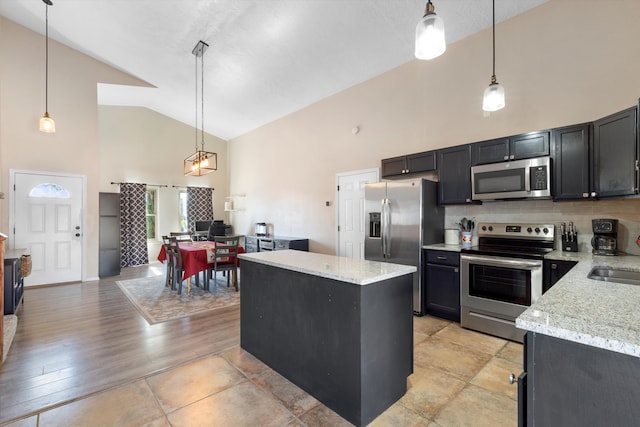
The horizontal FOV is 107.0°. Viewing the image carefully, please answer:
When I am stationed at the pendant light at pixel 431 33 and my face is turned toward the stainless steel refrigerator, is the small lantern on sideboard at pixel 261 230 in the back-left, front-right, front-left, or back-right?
front-left

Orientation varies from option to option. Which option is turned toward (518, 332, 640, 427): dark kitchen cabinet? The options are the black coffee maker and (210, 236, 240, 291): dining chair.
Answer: the black coffee maker

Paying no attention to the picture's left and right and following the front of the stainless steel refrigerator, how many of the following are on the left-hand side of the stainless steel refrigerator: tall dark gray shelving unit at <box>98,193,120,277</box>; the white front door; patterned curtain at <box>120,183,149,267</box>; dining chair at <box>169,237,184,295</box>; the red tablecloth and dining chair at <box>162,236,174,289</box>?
0

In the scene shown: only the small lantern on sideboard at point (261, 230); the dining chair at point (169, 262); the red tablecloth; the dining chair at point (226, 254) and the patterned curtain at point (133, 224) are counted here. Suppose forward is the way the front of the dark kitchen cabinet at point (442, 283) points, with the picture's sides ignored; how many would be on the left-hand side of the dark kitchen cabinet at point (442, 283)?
0

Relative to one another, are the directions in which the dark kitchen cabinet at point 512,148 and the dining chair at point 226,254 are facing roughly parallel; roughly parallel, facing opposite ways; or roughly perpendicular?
roughly perpendicular

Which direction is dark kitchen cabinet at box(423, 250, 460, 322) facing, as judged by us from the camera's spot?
facing the viewer and to the left of the viewer

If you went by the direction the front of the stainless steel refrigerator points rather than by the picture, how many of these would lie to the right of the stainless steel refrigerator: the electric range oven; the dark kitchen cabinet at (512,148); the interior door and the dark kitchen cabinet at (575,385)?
1

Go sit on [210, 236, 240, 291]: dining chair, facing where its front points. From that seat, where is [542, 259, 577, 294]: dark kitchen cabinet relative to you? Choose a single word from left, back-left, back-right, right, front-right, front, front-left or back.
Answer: back-right

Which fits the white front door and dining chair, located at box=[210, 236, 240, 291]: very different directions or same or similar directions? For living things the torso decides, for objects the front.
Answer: very different directions

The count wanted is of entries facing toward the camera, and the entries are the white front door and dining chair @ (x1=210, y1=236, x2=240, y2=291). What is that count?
1

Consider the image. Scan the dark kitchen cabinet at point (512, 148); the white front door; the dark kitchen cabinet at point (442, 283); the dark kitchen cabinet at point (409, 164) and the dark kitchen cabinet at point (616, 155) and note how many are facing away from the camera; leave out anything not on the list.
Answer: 0

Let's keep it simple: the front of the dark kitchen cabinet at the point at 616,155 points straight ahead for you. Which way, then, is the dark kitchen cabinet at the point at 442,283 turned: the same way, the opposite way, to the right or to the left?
the same way

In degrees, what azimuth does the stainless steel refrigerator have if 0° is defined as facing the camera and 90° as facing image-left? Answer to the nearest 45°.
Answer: approximately 45°

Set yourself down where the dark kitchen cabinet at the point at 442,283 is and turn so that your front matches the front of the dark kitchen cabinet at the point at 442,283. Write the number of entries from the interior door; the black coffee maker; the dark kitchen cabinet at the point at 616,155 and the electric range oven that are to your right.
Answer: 1

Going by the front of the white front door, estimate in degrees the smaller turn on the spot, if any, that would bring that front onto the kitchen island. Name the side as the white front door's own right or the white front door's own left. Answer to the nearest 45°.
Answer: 0° — it already faces it

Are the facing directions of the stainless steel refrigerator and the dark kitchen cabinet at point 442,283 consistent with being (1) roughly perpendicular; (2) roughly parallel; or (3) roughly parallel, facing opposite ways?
roughly parallel
